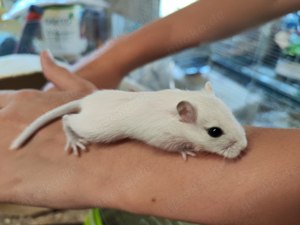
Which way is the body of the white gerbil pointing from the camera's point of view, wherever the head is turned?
to the viewer's right
